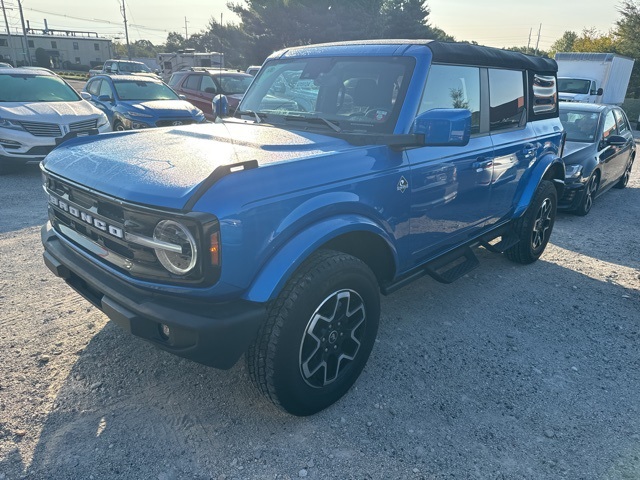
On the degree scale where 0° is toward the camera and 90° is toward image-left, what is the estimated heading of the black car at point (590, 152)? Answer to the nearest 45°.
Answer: approximately 45°

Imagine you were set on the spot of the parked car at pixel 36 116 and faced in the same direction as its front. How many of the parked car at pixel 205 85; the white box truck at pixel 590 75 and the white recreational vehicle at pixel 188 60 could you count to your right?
0

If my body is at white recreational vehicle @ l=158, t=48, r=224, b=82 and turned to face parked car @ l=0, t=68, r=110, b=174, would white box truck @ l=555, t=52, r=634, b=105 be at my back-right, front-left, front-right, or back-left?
front-left

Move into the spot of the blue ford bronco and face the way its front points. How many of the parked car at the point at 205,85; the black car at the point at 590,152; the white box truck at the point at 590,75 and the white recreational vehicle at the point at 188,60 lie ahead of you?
0

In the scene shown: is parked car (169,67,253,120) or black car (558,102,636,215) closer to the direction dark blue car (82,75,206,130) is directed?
the black car

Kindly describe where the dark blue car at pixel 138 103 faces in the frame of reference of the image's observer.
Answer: facing the viewer and to the right of the viewer

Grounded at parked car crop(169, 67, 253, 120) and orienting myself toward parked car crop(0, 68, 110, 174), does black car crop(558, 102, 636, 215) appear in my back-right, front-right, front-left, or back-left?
front-left

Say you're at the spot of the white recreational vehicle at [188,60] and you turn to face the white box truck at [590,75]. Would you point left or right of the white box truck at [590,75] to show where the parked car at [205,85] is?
right

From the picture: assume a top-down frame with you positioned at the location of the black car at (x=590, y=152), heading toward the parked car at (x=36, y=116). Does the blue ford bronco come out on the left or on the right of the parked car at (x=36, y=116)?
left

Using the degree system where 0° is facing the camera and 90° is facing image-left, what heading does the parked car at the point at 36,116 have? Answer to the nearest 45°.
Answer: approximately 315°

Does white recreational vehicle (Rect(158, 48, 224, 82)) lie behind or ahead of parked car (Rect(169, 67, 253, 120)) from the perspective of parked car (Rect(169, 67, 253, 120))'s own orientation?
behind

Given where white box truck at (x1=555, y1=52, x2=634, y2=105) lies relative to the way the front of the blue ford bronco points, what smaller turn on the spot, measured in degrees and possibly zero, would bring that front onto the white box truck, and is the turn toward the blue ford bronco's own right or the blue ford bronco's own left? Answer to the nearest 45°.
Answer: approximately 180°

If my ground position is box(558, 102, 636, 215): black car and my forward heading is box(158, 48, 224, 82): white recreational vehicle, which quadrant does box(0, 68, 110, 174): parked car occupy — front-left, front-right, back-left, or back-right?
front-left
